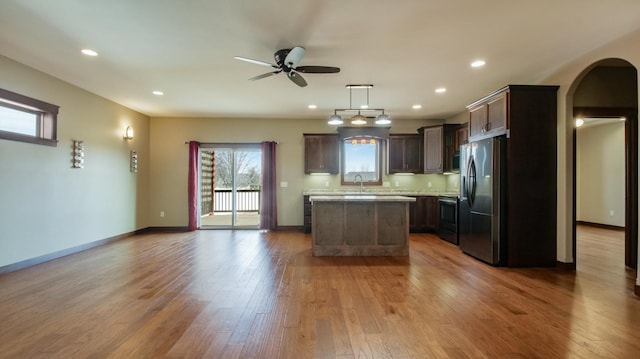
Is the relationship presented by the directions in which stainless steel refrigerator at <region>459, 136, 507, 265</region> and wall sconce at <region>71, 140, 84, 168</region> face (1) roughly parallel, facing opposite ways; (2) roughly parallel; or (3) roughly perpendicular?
roughly parallel, facing opposite ways

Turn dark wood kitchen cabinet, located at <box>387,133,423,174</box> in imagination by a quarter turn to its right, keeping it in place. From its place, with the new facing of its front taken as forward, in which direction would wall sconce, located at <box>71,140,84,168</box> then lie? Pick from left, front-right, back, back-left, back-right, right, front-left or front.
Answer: front-left

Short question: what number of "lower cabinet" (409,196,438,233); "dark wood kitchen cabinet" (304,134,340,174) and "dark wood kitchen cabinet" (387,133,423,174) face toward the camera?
3

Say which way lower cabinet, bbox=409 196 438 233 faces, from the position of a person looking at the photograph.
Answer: facing the viewer

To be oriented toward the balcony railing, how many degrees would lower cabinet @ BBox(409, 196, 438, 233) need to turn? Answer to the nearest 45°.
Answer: approximately 90° to its right

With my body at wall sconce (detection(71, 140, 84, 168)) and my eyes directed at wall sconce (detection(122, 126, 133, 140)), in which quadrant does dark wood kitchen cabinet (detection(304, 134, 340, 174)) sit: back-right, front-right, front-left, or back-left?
front-right

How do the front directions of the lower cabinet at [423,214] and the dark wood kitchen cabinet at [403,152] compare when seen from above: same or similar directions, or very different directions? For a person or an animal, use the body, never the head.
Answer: same or similar directions

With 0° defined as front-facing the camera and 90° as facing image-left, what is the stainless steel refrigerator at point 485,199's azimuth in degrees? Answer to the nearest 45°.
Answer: approximately 45°

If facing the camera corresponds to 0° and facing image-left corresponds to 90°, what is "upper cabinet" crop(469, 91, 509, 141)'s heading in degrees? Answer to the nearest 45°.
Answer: approximately 45°

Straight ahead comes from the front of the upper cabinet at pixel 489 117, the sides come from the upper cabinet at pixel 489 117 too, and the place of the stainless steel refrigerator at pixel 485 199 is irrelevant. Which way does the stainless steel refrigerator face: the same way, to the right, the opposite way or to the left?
the same way

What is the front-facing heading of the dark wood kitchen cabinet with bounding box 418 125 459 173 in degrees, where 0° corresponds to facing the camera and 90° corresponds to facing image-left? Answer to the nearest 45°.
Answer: approximately 45°

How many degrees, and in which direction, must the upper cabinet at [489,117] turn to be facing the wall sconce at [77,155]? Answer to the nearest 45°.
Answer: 0° — it already faces it

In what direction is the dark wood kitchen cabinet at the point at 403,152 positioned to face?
toward the camera

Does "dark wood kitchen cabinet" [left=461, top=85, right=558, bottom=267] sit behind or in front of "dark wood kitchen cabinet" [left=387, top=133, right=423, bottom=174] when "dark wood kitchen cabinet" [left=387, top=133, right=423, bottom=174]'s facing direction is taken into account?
in front
